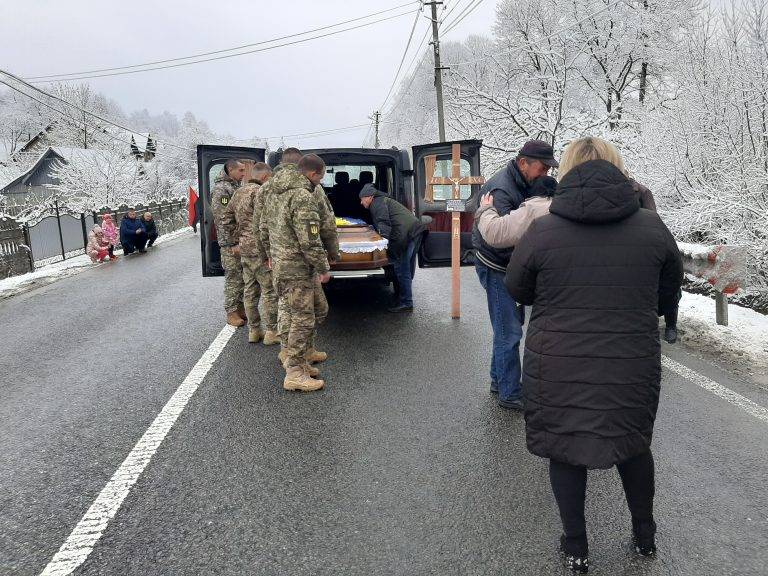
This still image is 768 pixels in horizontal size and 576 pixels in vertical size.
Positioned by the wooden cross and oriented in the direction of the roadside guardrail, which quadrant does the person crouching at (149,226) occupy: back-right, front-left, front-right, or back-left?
back-left

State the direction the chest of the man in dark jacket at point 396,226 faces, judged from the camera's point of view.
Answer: to the viewer's left

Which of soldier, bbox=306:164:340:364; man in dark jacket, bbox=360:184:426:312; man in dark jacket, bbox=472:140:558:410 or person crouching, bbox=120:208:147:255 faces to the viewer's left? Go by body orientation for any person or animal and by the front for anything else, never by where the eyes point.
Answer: man in dark jacket, bbox=360:184:426:312

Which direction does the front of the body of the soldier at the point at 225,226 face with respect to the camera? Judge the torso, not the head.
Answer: to the viewer's right

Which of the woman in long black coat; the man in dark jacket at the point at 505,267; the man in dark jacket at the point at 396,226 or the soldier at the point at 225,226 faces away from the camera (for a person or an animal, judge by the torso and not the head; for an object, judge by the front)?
the woman in long black coat

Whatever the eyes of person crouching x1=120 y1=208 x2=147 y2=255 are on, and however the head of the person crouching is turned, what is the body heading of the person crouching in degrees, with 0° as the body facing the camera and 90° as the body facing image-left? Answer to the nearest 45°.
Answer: approximately 315°

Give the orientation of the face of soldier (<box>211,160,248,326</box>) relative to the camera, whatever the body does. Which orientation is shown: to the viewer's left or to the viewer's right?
to the viewer's right

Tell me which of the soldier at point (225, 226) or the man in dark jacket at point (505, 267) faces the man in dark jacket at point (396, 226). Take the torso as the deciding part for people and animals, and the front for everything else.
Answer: the soldier

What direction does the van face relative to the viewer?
away from the camera

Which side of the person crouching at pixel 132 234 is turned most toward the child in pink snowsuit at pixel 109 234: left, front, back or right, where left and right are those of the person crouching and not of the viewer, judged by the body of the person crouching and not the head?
right

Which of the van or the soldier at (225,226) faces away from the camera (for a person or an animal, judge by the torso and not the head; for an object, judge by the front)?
the van

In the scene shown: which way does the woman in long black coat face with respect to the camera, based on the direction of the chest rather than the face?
away from the camera

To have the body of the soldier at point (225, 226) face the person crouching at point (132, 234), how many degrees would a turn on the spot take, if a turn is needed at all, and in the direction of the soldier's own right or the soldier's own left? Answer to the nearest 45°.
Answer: approximately 90° to the soldier's own left
